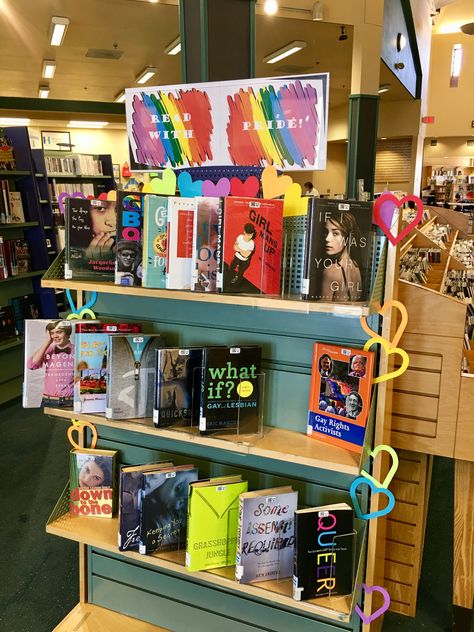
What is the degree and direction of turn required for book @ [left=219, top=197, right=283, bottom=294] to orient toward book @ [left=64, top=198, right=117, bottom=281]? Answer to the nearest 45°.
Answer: approximately 135° to its right

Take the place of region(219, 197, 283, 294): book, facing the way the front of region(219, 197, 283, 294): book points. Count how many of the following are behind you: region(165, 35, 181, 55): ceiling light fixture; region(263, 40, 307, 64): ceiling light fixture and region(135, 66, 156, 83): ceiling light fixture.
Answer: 3

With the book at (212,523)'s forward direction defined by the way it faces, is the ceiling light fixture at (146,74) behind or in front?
behind

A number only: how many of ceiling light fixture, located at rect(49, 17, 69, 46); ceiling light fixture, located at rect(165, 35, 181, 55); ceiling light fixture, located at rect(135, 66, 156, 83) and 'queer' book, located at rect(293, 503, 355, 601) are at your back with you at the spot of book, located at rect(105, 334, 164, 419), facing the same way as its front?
3

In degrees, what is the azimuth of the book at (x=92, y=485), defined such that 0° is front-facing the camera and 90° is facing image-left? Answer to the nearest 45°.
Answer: approximately 0°

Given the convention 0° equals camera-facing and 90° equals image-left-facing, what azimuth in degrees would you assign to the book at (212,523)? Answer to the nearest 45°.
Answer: approximately 0°
